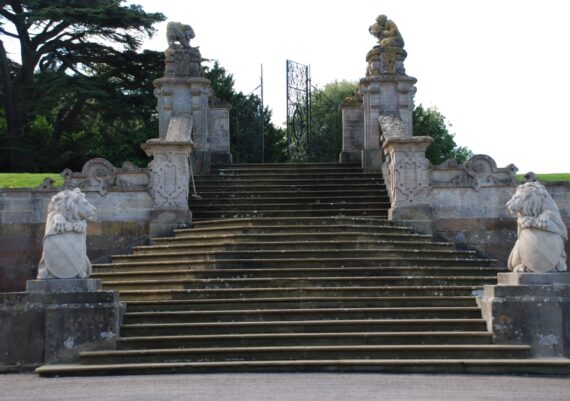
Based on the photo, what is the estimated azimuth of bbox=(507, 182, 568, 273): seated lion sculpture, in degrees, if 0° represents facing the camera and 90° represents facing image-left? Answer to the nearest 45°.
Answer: approximately 45°

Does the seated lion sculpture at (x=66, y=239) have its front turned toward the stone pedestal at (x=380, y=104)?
no

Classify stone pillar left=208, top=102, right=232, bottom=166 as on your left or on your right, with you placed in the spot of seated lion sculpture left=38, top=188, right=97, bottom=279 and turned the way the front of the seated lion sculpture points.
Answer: on your left

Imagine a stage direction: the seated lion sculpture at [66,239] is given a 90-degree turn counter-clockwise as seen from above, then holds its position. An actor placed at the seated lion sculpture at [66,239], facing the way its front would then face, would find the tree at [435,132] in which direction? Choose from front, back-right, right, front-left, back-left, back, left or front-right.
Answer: front

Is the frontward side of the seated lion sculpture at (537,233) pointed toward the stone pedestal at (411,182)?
no

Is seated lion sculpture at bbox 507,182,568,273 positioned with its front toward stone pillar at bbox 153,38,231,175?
no

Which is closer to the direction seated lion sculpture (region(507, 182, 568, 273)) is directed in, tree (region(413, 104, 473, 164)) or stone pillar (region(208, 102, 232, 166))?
the stone pillar

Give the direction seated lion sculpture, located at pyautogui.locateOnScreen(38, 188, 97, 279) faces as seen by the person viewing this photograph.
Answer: facing the viewer and to the right of the viewer

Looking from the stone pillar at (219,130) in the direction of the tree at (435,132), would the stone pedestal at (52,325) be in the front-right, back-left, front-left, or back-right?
back-right

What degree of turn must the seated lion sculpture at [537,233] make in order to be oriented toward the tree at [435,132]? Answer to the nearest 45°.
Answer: approximately 135° to its right

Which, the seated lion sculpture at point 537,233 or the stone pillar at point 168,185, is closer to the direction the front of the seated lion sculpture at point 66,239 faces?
the seated lion sculpture

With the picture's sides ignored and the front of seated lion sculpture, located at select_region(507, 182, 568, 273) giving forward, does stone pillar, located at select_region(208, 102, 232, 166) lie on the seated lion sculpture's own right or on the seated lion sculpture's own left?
on the seated lion sculpture's own right

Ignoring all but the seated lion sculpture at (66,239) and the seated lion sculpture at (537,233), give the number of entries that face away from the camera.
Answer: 0

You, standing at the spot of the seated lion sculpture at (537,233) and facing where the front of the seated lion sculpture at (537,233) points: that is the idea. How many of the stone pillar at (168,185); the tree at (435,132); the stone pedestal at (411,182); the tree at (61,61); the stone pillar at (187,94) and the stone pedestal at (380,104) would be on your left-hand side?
0

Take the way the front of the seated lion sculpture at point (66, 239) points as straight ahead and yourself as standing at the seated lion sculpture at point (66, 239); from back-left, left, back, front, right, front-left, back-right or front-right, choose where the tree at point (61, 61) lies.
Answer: back-left
